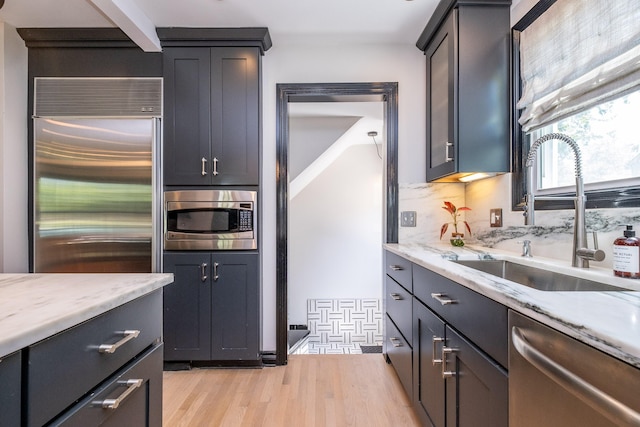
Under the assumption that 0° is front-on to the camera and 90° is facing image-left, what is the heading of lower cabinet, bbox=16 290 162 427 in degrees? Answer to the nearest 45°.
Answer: approximately 315°

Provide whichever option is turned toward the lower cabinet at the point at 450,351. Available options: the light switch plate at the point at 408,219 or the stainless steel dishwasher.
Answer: the light switch plate

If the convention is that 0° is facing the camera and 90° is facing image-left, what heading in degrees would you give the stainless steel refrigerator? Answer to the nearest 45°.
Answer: approximately 0°

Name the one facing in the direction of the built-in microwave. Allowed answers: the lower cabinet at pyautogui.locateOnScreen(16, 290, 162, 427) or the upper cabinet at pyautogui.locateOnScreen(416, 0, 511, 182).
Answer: the upper cabinet

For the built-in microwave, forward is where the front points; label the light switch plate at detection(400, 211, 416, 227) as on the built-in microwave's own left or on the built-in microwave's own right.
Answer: on the built-in microwave's own left

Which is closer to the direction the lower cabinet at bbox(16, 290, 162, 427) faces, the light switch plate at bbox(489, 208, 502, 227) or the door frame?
the light switch plate
